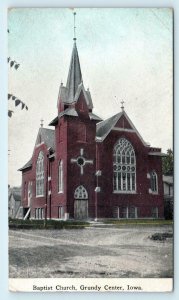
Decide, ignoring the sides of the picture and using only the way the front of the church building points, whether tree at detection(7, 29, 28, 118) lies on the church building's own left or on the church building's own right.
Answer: on the church building's own right

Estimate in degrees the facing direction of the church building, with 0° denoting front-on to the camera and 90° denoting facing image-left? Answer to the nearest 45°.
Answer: approximately 315°
